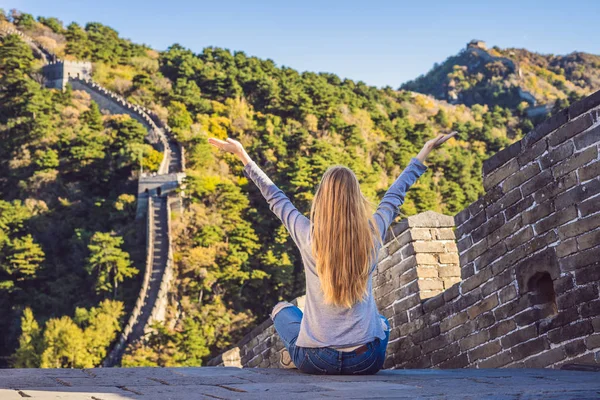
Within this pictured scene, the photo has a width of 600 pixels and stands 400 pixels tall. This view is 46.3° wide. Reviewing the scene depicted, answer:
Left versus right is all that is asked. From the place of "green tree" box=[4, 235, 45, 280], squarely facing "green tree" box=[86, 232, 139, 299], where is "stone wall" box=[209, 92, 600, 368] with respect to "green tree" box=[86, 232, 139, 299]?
right

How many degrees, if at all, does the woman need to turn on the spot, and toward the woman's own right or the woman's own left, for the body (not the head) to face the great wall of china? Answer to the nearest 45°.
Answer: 0° — they already face it

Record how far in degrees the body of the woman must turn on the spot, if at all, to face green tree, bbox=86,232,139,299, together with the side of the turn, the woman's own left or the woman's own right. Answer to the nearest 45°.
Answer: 0° — they already face it

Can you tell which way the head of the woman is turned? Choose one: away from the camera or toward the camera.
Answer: away from the camera

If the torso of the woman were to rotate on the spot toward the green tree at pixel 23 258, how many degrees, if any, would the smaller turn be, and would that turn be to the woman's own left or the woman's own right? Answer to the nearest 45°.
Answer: approximately 45° to the woman's own left

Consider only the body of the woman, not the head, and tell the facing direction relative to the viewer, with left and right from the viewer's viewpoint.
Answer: facing away from the viewer

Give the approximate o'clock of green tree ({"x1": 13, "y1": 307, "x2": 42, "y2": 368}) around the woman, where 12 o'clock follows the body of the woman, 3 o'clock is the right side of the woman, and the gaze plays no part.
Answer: The green tree is roughly at 11 o'clock from the woman.
